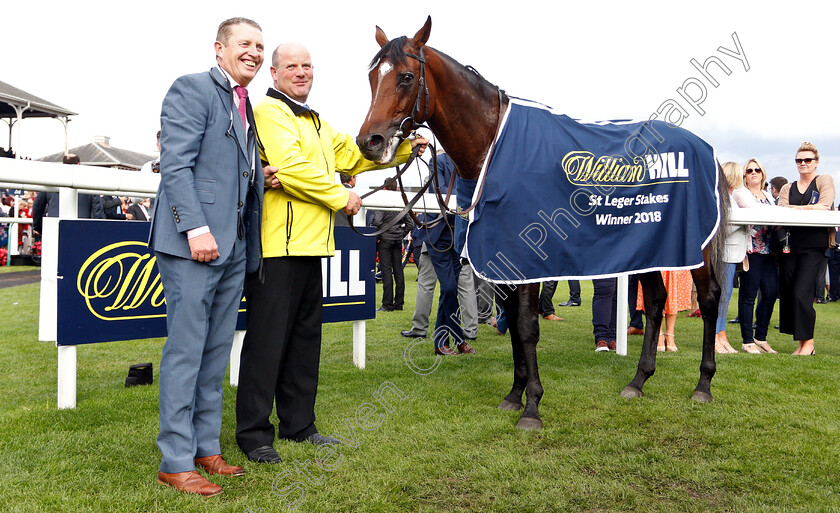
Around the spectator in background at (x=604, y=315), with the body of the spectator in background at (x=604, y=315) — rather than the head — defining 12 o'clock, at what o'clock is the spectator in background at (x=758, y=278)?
the spectator in background at (x=758, y=278) is roughly at 8 o'clock from the spectator in background at (x=604, y=315).

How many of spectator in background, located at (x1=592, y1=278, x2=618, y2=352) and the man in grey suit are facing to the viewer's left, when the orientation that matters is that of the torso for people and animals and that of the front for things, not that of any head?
0

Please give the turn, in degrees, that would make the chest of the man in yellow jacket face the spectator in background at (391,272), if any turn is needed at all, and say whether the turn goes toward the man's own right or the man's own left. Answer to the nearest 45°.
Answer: approximately 135° to the man's own left

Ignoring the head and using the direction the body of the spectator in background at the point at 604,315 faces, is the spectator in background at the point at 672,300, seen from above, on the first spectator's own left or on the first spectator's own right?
on the first spectator's own left

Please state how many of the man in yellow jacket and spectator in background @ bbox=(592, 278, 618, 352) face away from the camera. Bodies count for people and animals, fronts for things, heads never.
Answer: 0

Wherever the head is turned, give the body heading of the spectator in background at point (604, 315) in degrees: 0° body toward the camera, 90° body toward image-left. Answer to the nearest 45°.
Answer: approximately 0°

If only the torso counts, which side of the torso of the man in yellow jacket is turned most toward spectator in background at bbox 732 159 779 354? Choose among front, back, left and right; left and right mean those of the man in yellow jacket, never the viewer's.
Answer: left

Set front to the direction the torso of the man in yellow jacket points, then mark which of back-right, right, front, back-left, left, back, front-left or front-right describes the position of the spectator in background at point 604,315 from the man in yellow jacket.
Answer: left

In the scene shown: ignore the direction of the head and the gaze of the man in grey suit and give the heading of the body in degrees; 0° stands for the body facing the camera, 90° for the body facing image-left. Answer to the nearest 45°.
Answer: approximately 315°

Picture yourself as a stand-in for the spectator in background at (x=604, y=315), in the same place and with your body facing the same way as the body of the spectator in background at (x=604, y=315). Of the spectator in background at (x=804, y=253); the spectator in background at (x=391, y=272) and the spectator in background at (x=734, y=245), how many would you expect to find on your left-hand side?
2

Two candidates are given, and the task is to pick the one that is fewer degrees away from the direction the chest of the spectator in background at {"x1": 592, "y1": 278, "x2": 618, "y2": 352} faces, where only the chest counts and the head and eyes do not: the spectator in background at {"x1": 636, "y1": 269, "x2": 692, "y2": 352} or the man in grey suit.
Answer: the man in grey suit

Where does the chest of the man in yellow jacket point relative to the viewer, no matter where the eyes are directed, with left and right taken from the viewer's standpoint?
facing the viewer and to the right of the viewer

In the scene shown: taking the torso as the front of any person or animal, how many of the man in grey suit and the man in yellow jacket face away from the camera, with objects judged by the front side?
0
